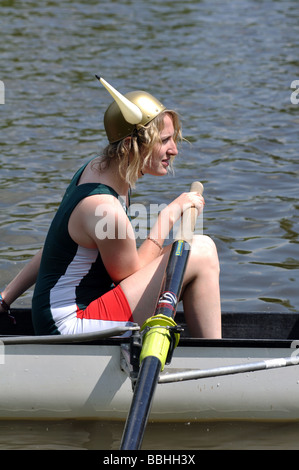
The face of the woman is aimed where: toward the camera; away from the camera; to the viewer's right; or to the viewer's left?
to the viewer's right

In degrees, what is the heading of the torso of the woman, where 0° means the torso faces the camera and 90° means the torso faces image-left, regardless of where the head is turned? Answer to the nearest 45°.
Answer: approximately 270°
